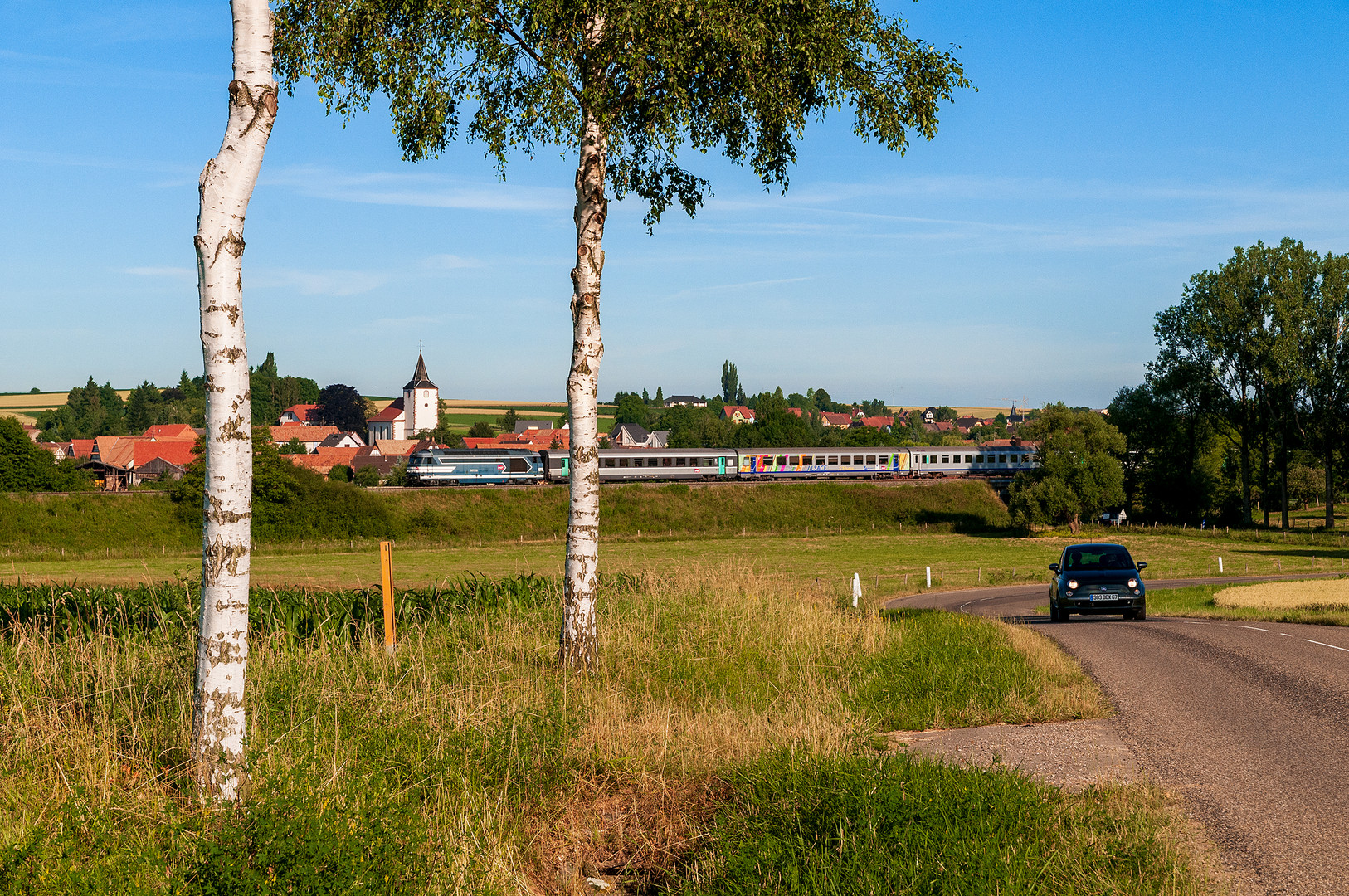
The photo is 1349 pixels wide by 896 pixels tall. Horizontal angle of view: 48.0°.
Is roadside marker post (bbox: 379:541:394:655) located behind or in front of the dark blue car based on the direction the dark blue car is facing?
in front

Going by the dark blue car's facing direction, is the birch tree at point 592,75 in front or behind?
in front

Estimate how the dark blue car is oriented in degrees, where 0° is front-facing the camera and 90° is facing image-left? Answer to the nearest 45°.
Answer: approximately 0°
